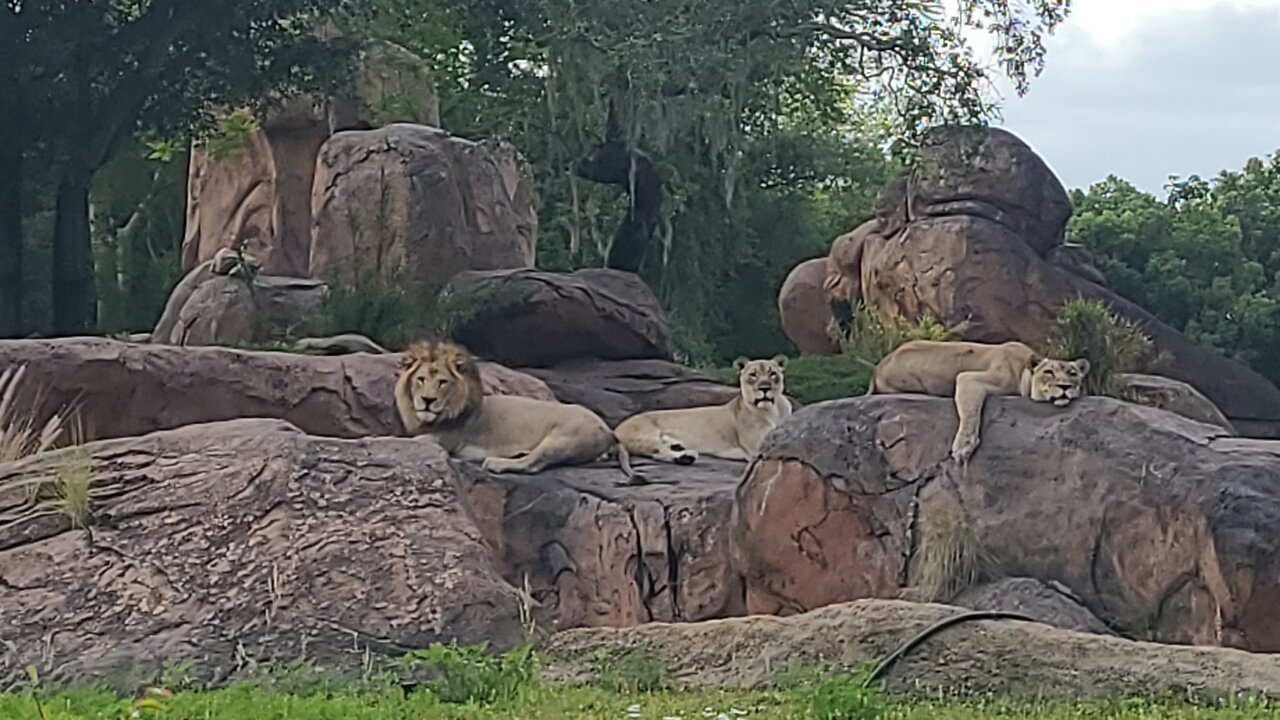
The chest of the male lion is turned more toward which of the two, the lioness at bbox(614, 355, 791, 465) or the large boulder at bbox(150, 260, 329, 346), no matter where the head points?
the large boulder

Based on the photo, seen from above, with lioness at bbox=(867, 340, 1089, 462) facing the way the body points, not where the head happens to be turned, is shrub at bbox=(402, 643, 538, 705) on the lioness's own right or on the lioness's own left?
on the lioness's own right

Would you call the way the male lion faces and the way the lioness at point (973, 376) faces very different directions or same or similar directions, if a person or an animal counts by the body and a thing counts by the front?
very different directions

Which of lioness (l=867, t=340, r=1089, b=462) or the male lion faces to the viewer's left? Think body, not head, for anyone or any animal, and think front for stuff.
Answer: the male lion

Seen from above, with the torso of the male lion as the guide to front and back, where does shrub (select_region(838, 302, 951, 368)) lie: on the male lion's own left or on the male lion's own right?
on the male lion's own right

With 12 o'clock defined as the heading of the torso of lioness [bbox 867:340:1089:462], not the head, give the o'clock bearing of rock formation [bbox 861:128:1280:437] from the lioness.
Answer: The rock formation is roughly at 9 o'clock from the lioness.

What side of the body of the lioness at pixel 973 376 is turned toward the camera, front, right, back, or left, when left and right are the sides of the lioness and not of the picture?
right

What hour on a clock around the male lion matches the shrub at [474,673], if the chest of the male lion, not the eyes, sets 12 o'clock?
The shrub is roughly at 9 o'clock from the male lion.

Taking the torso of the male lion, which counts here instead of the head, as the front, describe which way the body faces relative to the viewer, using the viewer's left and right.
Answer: facing to the left of the viewer

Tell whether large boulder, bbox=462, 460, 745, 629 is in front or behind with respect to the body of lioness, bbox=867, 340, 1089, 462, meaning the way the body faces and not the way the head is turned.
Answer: behind

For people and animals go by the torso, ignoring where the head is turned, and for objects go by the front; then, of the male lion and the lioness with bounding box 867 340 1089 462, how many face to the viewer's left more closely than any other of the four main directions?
1

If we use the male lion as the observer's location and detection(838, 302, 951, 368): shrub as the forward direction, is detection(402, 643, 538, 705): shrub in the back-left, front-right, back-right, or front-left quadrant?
back-right

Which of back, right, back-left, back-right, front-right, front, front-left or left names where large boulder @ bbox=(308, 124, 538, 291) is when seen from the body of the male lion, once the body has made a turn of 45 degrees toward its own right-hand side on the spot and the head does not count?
front-right

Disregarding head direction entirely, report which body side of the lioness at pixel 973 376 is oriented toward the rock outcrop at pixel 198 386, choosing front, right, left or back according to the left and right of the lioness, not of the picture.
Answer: back

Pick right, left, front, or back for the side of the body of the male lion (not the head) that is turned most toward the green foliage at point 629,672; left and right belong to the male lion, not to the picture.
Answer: left
